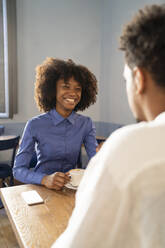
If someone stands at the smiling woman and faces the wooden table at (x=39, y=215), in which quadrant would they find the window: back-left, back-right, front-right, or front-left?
back-right

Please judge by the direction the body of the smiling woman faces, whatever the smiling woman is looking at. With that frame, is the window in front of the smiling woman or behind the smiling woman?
behind

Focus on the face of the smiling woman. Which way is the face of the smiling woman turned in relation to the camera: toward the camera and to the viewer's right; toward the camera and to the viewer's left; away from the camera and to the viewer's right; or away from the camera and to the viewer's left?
toward the camera and to the viewer's right

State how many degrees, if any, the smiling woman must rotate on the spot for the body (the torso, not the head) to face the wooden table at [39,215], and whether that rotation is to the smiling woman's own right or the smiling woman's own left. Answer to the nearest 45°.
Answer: approximately 45° to the smiling woman's own right

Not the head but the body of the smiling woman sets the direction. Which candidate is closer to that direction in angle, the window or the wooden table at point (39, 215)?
the wooden table

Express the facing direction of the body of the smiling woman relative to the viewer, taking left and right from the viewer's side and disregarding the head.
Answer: facing the viewer and to the right of the viewer
